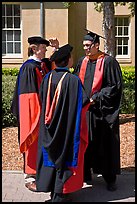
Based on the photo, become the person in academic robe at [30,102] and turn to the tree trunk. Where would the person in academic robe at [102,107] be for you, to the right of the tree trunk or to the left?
right

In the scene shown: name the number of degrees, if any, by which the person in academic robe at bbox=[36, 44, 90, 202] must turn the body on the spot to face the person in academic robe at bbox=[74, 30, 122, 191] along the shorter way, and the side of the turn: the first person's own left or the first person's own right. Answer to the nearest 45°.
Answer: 0° — they already face them

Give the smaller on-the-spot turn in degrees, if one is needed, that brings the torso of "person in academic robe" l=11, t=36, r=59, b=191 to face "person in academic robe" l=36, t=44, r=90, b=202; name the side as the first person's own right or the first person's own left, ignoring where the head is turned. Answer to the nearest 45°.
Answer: approximately 45° to the first person's own right

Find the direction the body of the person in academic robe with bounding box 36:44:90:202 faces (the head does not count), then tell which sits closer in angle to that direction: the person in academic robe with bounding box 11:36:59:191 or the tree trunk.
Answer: the tree trunk

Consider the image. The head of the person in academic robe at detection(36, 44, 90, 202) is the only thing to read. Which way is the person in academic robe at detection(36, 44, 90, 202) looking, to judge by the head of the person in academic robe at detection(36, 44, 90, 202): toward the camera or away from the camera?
away from the camera

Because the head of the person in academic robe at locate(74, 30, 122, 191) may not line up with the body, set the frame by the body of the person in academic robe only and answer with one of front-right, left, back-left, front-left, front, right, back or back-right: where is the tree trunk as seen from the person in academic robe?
back-right

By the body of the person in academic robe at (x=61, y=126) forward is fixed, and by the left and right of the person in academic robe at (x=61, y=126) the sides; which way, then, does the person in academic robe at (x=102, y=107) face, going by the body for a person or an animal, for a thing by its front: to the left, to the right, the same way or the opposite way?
the opposite way

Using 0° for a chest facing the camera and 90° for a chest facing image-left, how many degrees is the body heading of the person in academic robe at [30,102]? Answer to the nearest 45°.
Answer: approximately 270°

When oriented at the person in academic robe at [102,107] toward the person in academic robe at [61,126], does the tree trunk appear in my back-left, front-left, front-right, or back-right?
back-right

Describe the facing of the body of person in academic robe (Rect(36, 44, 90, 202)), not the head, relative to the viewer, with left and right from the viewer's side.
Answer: facing away from the viewer and to the right of the viewer

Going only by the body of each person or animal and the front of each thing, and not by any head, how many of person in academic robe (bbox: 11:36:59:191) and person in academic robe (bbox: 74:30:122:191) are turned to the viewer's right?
1
